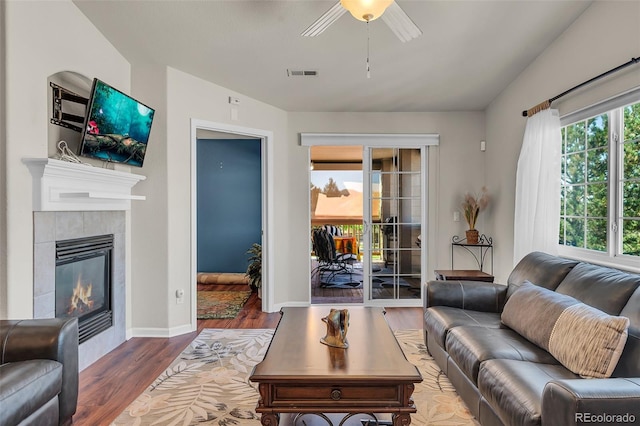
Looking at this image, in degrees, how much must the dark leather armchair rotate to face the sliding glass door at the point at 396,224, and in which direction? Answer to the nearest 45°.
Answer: approximately 45° to its left

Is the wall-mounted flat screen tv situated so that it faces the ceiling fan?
yes

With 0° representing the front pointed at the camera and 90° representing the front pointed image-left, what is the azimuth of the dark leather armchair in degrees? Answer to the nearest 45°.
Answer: approximately 315°

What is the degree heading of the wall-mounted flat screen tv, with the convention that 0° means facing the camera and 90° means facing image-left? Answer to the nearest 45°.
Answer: approximately 315°

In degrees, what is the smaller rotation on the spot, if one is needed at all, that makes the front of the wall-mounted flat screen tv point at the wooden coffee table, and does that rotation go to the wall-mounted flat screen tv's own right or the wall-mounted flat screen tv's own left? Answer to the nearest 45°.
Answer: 0° — it already faces it

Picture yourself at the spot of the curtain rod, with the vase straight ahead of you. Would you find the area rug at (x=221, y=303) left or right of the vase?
left

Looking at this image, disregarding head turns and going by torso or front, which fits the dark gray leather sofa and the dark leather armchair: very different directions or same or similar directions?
very different directions

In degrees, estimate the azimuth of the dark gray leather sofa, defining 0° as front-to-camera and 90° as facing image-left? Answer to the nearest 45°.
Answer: approximately 45°
